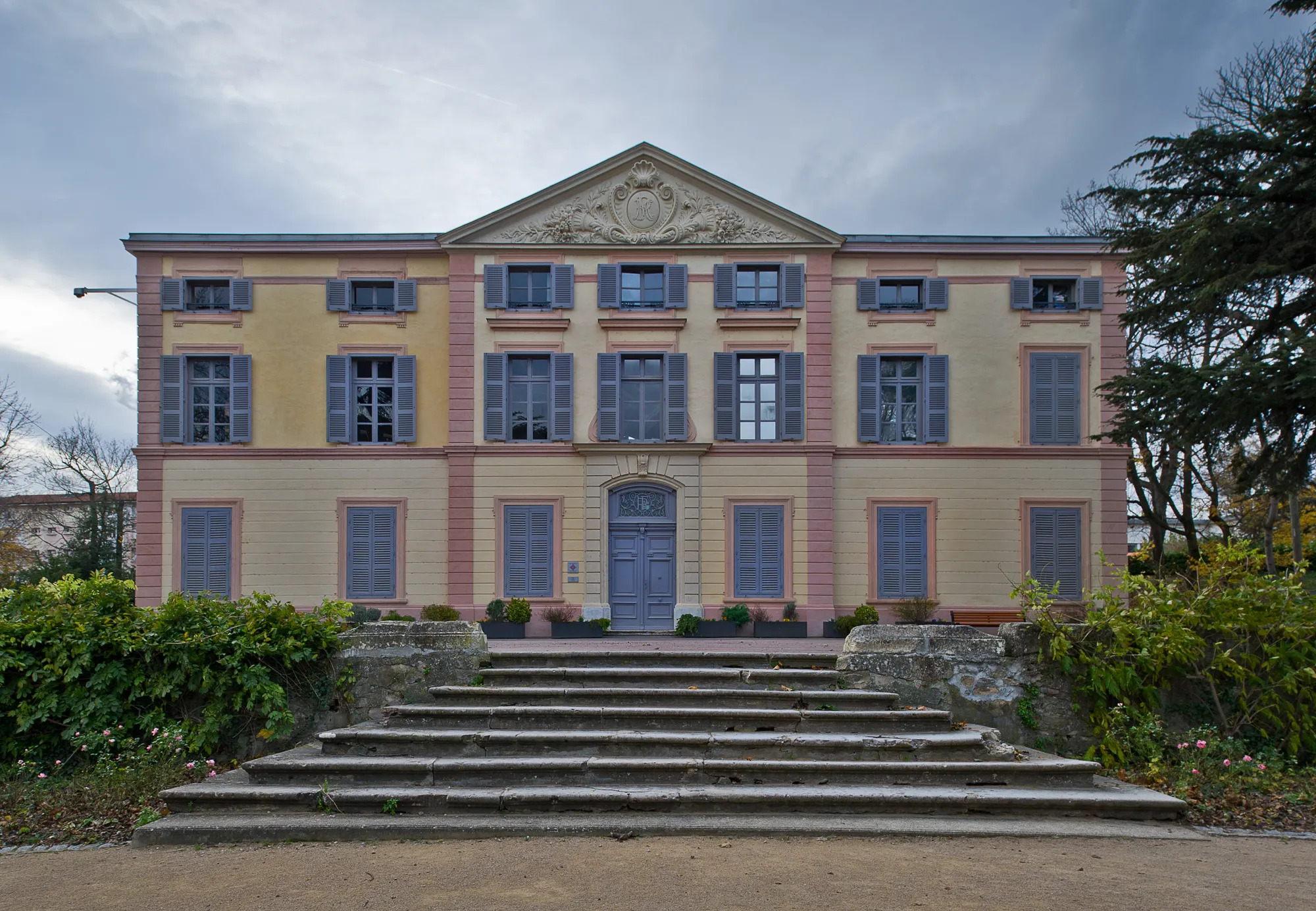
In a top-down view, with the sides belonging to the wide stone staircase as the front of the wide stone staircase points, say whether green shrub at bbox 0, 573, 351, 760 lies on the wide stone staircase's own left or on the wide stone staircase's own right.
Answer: on the wide stone staircase's own right

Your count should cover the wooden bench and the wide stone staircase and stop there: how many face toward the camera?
2

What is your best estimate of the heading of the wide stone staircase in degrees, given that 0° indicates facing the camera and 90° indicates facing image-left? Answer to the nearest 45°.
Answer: approximately 0°

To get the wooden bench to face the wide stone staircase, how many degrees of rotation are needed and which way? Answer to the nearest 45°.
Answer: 0° — it already faces it

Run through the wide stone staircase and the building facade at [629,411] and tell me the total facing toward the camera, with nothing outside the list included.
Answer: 2

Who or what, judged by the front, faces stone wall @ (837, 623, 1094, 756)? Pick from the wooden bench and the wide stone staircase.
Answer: the wooden bench

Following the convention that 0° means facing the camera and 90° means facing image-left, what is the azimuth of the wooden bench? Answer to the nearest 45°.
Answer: approximately 0°
